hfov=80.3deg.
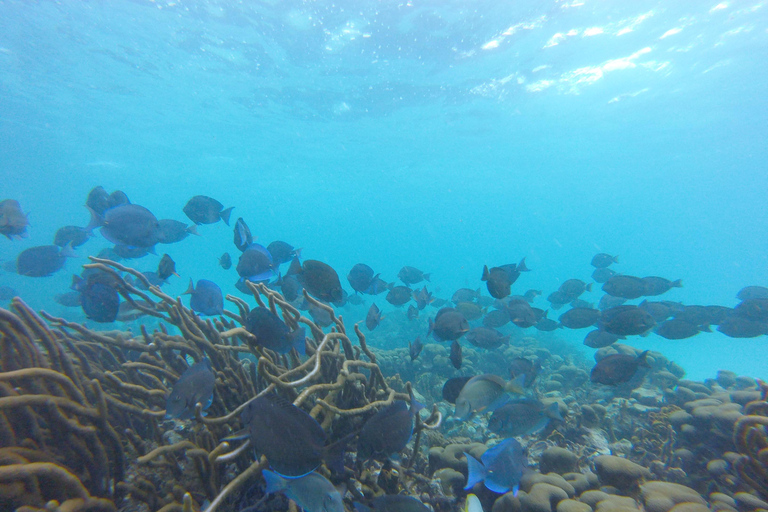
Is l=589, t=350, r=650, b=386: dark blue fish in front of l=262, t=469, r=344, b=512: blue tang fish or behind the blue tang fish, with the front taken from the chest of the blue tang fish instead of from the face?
in front

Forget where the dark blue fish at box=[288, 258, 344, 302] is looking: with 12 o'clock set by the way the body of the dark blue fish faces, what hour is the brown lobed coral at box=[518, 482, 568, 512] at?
The brown lobed coral is roughly at 1 o'clock from the dark blue fish.

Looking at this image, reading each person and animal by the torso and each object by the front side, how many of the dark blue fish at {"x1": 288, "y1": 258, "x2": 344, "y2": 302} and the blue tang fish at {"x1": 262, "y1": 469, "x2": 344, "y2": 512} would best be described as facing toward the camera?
0

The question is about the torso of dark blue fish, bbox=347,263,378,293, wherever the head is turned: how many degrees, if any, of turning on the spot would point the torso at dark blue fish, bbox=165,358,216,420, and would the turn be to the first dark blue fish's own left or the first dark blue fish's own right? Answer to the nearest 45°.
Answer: approximately 90° to the first dark blue fish's own left

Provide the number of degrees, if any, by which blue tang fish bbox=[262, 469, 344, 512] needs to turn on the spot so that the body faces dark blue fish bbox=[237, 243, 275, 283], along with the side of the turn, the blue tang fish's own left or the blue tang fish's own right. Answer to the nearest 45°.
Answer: approximately 135° to the blue tang fish's own left

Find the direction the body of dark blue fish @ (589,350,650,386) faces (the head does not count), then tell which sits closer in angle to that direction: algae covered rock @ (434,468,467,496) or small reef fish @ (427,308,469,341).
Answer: the small reef fish
